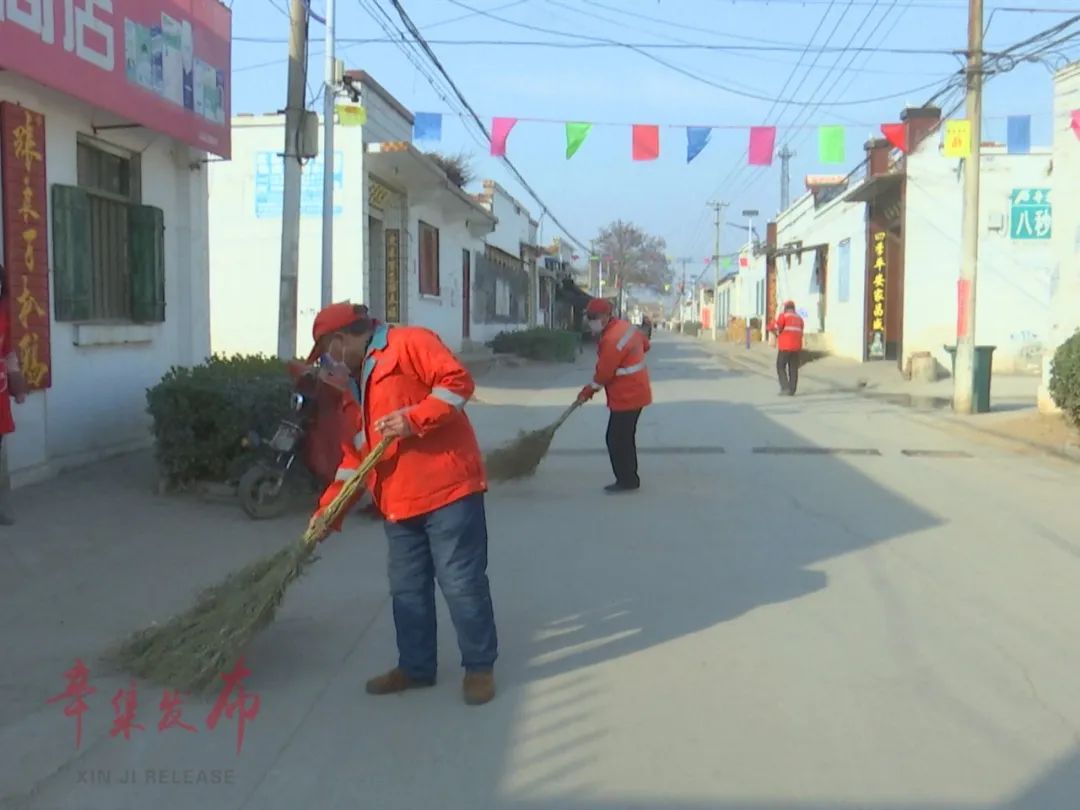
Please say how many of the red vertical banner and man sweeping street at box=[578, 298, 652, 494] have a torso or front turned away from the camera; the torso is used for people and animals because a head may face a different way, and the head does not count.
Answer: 0

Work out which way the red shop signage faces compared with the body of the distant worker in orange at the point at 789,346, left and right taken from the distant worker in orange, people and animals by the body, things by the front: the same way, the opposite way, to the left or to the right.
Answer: to the right

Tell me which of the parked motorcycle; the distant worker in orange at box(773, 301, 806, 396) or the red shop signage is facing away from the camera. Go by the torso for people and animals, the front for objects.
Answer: the distant worker in orange

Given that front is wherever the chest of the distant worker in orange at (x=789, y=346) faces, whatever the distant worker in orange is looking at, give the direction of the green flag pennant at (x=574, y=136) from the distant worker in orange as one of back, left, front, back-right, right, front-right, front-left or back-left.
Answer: back-left

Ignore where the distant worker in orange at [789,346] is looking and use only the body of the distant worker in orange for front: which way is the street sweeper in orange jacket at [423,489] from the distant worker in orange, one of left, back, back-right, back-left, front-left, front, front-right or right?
back

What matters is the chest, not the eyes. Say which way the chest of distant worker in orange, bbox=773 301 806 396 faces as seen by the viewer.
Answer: away from the camera

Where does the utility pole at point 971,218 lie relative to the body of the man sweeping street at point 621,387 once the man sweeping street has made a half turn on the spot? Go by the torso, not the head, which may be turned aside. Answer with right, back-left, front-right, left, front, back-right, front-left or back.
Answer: front-left

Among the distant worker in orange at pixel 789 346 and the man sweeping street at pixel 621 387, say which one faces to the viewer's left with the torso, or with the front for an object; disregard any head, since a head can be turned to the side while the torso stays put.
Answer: the man sweeping street

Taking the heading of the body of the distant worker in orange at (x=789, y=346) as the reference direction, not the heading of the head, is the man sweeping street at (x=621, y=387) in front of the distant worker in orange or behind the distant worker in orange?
behind

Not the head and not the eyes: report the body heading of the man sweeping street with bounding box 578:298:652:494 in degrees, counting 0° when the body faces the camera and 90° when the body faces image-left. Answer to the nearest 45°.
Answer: approximately 90°

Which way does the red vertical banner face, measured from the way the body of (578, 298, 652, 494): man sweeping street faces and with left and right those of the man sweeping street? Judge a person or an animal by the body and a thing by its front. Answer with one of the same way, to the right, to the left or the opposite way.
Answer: the opposite way
